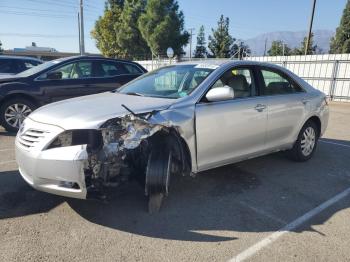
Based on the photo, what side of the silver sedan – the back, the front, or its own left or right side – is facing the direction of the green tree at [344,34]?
back

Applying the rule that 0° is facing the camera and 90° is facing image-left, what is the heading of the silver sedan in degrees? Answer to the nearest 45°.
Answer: approximately 45°

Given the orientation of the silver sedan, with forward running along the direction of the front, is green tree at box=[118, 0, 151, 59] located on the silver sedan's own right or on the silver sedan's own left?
on the silver sedan's own right

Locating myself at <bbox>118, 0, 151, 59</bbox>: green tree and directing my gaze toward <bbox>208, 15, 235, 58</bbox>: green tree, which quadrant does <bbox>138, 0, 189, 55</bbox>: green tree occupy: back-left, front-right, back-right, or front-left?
front-right

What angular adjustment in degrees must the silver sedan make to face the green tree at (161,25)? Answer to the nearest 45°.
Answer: approximately 135° to its right

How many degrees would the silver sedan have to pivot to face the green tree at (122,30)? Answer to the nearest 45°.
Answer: approximately 135° to its right

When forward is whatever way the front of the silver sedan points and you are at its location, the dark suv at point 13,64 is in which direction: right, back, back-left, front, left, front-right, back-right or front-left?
right

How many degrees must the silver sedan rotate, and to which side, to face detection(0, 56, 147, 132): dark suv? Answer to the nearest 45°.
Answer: approximately 90° to its right

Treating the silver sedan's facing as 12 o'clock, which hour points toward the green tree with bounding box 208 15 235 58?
The green tree is roughly at 5 o'clock from the silver sedan.

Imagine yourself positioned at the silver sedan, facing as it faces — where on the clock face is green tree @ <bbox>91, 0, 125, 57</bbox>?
The green tree is roughly at 4 o'clock from the silver sedan.
